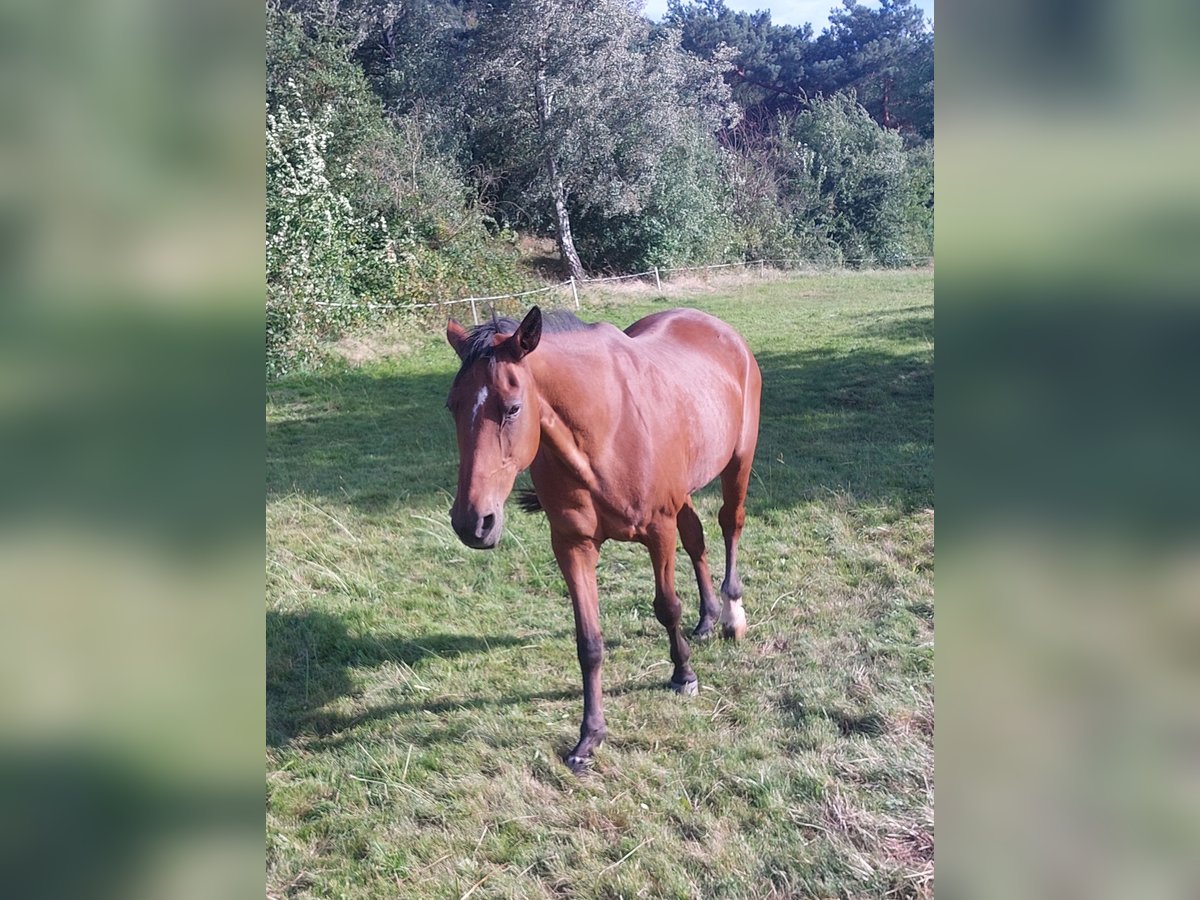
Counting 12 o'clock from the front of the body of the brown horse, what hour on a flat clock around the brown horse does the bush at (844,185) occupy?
The bush is roughly at 5 o'clock from the brown horse.

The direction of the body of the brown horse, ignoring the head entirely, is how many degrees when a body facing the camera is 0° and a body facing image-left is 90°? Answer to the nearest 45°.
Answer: approximately 45°

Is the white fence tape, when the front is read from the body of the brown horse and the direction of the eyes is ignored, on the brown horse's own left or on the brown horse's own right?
on the brown horse's own right

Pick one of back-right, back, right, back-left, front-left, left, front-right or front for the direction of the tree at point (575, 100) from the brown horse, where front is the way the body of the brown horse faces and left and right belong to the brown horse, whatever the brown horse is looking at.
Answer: back-right

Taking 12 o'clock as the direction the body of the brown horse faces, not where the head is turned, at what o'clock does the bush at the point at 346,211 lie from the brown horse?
The bush is roughly at 4 o'clock from the brown horse.
